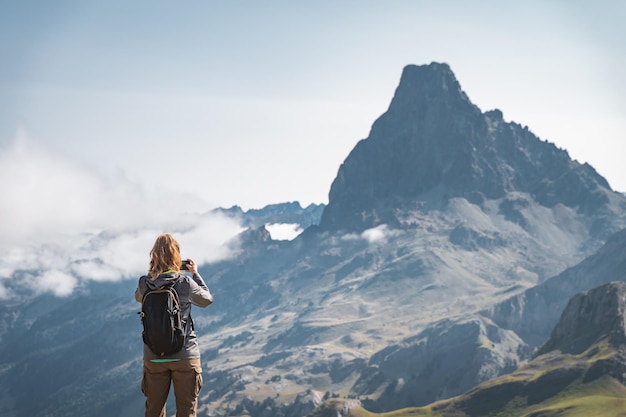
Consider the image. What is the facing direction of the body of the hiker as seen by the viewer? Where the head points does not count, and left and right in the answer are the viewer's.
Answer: facing away from the viewer and to the right of the viewer
